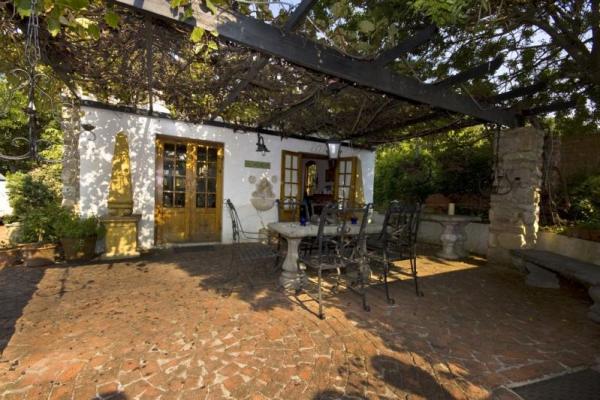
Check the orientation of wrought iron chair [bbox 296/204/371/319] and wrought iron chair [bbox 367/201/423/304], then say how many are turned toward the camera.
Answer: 0

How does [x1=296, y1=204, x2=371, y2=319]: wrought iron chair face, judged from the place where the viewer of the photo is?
facing away from the viewer and to the left of the viewer

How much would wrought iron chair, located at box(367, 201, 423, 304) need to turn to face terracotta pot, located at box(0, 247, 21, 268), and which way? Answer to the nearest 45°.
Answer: approximately 45° to its left

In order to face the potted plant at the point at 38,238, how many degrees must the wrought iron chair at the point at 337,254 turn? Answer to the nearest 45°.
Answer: approximately 45° to its left

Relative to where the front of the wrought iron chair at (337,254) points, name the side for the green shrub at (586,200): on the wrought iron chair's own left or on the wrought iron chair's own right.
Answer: on the wrought iron chair's own right

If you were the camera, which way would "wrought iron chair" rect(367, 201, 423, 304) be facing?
facing away from the viewer and to the left of the viewer

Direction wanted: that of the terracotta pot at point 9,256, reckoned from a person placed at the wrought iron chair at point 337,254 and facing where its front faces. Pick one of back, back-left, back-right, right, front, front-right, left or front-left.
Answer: front-left

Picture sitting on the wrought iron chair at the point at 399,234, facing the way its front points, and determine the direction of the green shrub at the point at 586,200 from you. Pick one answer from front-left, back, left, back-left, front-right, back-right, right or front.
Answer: right

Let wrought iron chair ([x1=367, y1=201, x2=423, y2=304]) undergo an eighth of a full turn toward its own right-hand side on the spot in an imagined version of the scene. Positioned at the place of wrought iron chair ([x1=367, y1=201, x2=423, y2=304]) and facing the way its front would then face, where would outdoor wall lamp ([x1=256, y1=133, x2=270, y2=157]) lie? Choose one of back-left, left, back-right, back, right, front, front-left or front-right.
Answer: front-left

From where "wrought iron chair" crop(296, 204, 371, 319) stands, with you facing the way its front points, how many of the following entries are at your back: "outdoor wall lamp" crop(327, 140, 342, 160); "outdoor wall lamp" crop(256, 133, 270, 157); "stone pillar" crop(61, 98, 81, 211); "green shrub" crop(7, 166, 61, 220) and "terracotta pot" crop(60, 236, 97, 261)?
0

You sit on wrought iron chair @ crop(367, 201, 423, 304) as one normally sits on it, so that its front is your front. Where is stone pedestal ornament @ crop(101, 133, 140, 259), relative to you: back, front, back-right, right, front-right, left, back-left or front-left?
front-left

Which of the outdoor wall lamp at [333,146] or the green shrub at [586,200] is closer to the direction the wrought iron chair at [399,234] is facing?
the outdoor wall lamp

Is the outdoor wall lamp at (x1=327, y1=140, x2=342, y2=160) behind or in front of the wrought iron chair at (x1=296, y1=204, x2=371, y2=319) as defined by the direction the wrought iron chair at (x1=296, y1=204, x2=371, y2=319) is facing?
in front

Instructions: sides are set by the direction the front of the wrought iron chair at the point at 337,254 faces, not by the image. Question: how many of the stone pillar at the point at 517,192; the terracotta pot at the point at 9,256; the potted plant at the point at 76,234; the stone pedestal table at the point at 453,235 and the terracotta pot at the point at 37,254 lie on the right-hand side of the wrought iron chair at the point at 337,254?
2

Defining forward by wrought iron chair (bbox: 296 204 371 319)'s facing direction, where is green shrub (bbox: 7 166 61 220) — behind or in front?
in front
